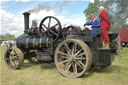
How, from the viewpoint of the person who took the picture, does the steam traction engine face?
facing away from the viewer and to the left of the viewer

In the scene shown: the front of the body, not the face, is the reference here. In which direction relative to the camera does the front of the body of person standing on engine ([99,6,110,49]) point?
to the viewer's left
